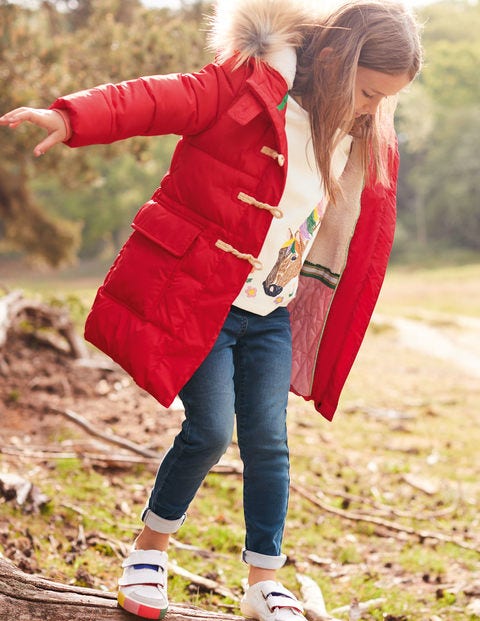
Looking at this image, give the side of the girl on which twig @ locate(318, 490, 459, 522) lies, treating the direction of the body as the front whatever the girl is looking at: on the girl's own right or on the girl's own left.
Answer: on the girl's own left

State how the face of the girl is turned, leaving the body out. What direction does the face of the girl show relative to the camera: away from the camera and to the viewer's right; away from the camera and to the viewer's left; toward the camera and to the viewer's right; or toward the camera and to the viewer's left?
toward the camera and to the viewer's right

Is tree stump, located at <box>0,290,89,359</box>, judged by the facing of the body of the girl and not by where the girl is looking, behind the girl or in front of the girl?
behind
